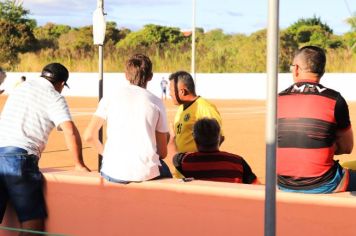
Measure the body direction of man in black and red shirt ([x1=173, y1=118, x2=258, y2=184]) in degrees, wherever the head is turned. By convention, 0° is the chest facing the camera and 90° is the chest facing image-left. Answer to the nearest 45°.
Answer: approximately 180°

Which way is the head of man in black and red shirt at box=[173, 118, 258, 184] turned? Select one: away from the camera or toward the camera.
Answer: away from the camera

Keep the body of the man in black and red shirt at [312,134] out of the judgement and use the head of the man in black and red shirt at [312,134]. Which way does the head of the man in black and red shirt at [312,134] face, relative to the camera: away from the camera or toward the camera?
away from the camera

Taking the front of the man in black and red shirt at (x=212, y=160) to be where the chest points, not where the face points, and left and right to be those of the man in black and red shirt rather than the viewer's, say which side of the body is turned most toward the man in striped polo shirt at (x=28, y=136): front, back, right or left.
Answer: left

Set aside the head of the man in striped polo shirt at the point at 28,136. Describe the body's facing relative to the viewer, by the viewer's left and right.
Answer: facing away from the viewer and to the right of the viewer

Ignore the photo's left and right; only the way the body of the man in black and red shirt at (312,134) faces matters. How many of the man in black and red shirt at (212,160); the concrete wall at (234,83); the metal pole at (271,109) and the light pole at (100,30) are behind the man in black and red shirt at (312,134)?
1

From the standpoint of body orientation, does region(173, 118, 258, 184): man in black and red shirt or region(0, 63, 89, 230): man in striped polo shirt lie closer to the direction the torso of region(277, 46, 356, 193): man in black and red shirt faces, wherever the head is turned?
the man in black and red shirt

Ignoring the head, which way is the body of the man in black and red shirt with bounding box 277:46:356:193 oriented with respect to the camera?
away from the camera

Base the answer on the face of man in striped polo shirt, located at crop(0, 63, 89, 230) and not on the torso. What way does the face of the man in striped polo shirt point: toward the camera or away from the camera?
away from the camera

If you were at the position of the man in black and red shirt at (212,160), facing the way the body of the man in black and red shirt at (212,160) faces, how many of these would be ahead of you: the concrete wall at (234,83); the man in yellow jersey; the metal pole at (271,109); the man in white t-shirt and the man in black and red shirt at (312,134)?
2

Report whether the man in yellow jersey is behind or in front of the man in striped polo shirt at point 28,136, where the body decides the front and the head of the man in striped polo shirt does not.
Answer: in front

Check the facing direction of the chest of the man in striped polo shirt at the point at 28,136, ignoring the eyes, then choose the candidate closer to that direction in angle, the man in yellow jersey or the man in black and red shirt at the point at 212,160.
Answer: the man in yellow jersey
